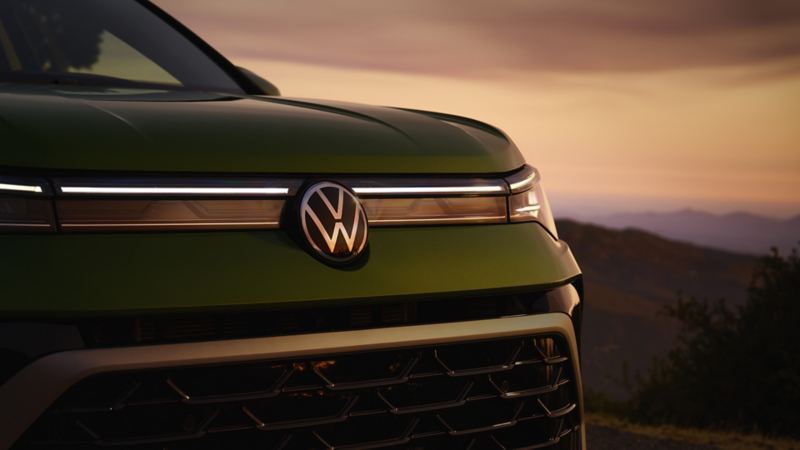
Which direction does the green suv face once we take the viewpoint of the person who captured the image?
facing the viewer and to the right of the viewer

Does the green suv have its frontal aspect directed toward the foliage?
no
